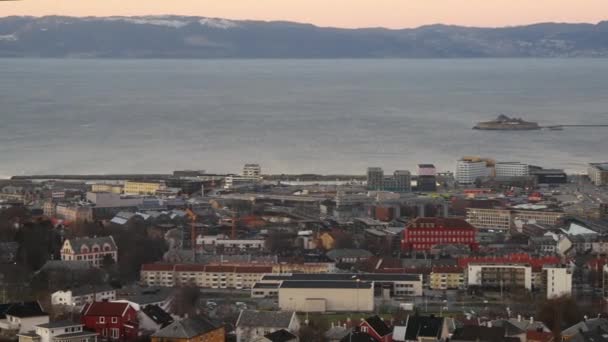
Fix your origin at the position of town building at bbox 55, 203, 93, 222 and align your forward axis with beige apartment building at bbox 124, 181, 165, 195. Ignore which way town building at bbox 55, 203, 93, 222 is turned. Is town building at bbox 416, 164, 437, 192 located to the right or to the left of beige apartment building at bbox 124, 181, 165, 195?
right

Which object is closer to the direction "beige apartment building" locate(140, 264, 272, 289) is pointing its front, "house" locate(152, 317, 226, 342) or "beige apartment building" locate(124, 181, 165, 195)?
the house

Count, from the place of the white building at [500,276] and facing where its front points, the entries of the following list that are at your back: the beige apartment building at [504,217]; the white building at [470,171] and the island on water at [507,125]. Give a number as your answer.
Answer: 3

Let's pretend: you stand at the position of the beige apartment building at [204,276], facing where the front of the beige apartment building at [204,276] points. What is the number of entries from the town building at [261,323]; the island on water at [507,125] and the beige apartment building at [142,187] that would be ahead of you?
1

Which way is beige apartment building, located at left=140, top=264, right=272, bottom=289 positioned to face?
toward the camera

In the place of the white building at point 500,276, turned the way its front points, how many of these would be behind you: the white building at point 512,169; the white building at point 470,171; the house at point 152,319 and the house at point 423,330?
2

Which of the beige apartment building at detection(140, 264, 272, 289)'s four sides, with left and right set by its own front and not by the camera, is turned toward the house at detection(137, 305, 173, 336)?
front

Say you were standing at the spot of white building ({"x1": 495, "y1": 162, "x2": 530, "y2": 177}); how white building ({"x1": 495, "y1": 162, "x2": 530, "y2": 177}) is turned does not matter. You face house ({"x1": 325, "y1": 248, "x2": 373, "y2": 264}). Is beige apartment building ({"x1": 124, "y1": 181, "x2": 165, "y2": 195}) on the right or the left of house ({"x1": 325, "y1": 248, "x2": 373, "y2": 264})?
right
